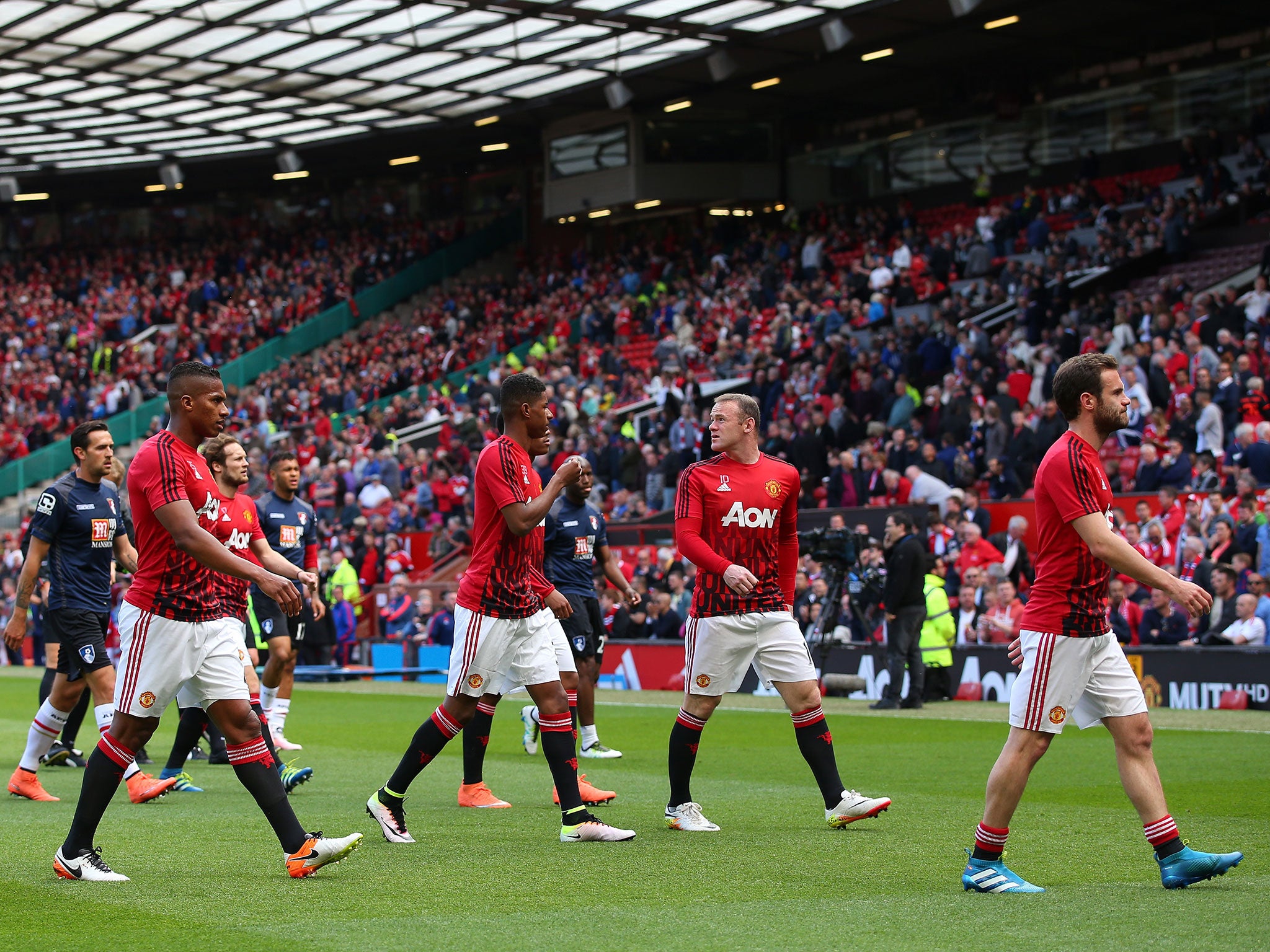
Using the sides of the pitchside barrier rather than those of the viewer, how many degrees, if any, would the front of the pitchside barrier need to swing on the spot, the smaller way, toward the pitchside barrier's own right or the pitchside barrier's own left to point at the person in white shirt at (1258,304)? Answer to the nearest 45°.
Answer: approximately 135° to the pitchside barrier's own left

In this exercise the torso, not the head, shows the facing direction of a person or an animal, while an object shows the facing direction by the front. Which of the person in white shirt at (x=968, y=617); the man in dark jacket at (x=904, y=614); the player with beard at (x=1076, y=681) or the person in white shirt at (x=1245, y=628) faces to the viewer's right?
the player with beard

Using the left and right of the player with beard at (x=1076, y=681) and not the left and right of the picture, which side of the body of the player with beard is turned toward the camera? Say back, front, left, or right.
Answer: right

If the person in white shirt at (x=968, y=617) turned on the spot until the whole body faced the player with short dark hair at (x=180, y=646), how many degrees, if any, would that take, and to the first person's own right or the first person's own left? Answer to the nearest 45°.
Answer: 0° — they already face them

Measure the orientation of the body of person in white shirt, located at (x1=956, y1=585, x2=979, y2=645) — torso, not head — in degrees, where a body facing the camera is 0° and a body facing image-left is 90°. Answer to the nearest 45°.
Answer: approximately 0°

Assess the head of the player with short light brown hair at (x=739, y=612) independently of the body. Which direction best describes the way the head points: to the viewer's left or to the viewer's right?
to the viewer's left

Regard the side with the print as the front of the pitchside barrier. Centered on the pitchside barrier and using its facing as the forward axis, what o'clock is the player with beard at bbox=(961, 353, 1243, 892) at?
The player with beard is roughly at 12 o'clock from the pitchside barrier.

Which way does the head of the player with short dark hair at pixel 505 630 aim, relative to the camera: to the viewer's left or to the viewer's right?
to the viewer's right

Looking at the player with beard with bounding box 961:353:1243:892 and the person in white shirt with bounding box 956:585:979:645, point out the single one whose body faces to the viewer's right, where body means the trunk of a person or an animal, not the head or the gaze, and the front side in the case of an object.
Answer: the player with beard

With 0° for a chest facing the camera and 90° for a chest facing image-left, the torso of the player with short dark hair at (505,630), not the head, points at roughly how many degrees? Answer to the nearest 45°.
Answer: approximately 270°

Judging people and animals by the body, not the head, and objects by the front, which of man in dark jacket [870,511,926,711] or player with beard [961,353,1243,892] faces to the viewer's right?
the player with beard
